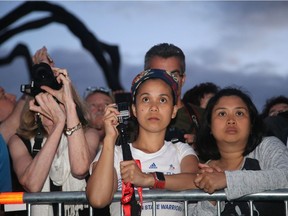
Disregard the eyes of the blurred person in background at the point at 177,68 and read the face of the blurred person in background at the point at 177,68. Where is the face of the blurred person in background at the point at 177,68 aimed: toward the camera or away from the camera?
toward the camera

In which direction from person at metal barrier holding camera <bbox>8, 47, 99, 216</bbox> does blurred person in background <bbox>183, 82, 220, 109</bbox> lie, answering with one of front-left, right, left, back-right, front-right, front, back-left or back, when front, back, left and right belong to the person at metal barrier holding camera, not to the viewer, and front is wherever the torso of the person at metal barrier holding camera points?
back-left

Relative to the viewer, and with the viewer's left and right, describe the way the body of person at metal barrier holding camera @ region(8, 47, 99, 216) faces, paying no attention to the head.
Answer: facing the viewer

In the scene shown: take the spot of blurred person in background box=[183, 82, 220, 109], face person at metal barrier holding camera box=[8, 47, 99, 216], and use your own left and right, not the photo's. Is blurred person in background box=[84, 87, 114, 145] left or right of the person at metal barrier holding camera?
right

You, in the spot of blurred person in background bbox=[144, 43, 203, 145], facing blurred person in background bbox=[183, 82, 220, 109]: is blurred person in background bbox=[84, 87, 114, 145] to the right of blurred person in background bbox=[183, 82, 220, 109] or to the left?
left

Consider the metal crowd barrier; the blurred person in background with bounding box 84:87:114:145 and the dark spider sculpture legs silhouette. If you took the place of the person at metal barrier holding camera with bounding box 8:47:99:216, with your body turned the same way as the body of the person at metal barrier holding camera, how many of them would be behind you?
2

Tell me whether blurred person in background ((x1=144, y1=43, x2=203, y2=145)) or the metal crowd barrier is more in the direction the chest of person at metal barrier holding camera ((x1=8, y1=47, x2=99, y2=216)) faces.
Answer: the metal crowd barrier

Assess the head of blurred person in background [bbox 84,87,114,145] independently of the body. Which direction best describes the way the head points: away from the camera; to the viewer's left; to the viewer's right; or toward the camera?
toward the camera

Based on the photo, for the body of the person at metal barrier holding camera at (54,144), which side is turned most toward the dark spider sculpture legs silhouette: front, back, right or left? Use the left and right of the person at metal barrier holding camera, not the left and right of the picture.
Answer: back

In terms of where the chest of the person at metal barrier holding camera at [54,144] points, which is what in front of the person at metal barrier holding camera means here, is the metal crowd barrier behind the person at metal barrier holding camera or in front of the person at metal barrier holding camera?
in front

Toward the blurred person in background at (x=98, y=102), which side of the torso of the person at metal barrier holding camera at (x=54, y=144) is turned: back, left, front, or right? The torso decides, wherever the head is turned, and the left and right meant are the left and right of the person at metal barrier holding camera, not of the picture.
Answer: back

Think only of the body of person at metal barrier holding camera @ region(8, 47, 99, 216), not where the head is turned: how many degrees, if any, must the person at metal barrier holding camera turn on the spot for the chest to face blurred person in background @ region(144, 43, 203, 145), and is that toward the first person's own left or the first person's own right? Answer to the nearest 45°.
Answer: approximately 90° to the first person's own left
